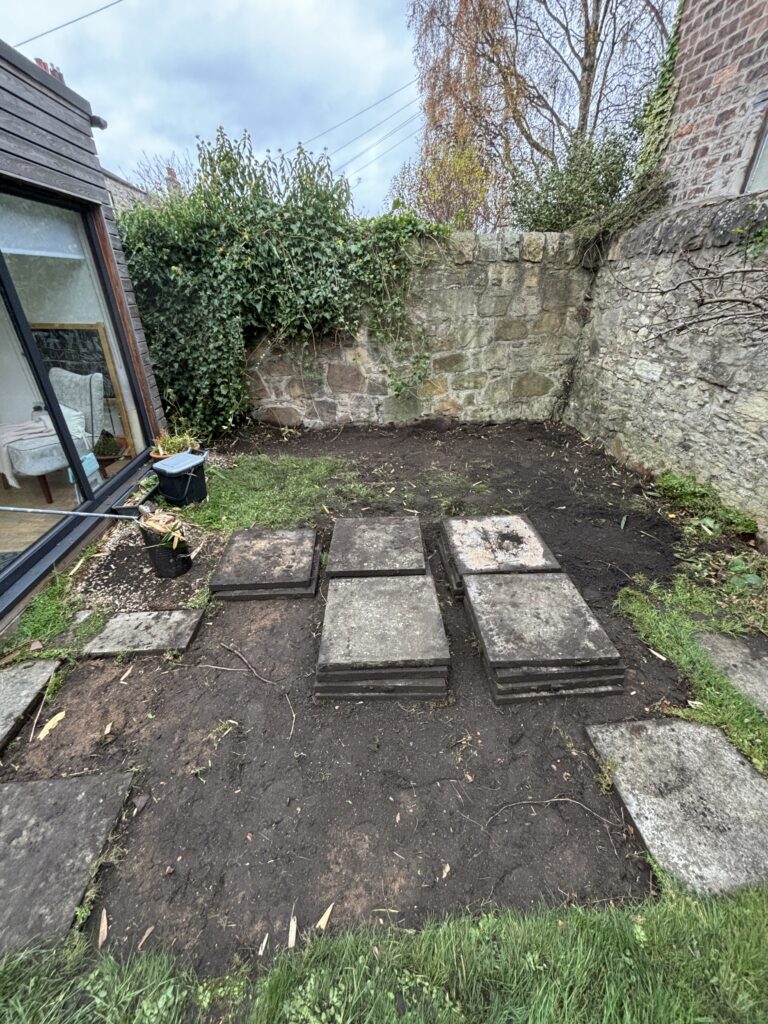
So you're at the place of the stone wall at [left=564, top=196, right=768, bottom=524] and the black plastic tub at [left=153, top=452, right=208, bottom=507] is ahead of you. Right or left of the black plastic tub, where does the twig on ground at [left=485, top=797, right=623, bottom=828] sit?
left

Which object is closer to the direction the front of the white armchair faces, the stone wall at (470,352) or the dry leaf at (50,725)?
the dry leaf

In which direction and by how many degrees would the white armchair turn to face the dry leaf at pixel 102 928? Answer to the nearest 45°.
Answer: approximately 45° to its left

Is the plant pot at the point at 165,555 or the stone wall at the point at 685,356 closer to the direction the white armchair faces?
the plant pot

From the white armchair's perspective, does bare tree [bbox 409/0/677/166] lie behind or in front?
behind

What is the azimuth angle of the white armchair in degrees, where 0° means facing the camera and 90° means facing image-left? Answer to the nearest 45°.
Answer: approximately 45°

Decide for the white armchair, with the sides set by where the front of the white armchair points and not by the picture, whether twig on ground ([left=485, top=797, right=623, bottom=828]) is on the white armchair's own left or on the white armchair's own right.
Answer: on the white armchair's own left
